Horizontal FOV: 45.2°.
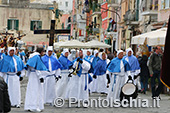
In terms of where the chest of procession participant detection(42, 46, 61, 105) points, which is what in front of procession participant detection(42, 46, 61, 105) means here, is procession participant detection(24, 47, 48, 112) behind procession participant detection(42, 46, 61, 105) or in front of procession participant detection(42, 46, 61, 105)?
in front

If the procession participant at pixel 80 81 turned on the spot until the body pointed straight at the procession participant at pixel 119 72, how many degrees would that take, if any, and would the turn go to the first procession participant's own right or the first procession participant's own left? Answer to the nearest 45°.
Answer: approximately 135° to the first procession participant's own left

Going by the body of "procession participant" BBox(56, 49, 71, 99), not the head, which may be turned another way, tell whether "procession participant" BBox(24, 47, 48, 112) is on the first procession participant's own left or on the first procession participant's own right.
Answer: on the first procession participant's own right

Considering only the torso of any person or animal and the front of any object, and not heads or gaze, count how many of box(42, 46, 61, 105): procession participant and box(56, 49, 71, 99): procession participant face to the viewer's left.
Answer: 0

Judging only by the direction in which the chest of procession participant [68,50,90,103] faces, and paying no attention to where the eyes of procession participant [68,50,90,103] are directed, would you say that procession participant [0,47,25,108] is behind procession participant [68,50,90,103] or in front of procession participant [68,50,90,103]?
in front
